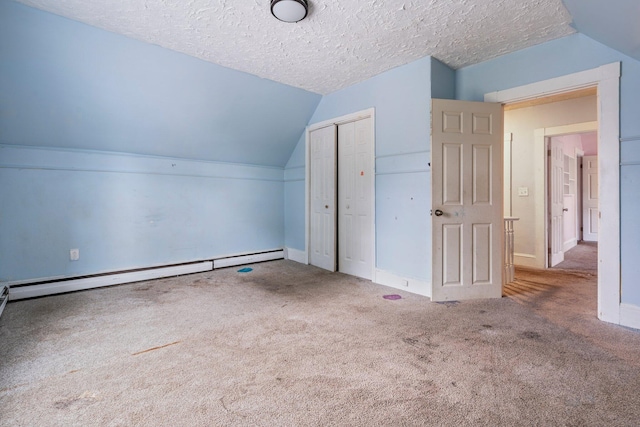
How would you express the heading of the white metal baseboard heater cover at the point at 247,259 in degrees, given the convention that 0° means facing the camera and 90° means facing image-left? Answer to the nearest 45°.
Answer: approximately 315°

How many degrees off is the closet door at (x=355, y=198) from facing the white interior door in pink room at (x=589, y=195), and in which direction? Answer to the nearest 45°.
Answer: approximately 180°

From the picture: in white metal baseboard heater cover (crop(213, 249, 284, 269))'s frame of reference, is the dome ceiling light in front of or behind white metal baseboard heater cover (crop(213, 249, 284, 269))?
in front

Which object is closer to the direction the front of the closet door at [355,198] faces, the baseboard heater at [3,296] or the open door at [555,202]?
the baseboard heater

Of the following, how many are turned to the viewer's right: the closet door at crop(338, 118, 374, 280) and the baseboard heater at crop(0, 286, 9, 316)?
1

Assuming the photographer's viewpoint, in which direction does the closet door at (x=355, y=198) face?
facing the viewer and to the left of the viewer

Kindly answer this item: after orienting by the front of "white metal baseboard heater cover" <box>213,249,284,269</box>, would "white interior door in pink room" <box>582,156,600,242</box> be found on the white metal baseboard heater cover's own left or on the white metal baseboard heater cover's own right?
on the white metal baseboard heater cover's own left

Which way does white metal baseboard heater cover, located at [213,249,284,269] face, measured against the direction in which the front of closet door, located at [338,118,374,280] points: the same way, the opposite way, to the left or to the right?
to the left

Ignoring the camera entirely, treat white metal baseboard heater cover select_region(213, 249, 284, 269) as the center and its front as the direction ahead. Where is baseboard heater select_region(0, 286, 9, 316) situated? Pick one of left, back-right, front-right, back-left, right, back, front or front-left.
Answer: right

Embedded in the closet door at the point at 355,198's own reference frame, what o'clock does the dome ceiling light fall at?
The dome ceiling light is roughly at 11 o'clock from the closet door.

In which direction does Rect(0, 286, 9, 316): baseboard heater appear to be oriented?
to the viewer's right

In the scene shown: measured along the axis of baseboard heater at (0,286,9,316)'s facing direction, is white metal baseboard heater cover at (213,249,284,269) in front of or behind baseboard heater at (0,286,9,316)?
in front

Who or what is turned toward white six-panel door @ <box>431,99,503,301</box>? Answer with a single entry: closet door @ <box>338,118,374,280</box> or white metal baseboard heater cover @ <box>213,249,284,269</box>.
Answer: the white metal baseboard heater cover
